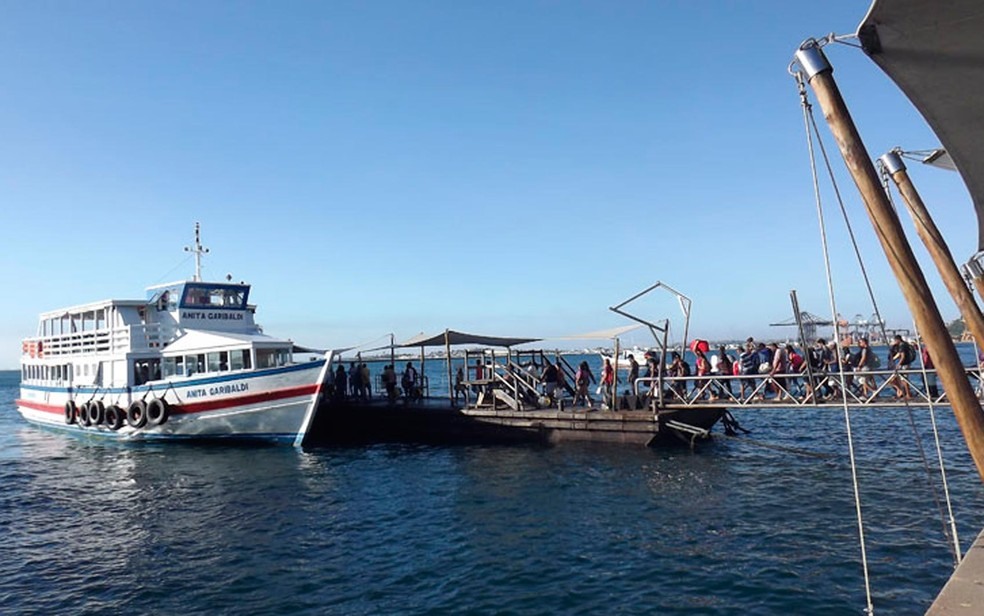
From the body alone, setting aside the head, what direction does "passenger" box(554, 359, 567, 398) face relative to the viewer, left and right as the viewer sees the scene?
facing to the left of the viewer

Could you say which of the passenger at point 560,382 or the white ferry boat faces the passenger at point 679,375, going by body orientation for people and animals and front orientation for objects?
the white ferry boat

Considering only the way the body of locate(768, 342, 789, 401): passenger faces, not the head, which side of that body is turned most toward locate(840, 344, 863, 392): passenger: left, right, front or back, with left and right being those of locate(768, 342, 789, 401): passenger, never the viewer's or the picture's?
back

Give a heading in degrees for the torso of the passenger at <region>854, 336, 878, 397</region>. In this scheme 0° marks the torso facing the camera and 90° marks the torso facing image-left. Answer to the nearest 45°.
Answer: approximately 90°

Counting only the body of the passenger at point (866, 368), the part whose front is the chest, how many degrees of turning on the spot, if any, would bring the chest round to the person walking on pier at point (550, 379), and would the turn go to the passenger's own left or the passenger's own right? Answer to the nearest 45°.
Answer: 0° — they already face them

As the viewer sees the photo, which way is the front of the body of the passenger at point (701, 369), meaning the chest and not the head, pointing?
to the viewer's left

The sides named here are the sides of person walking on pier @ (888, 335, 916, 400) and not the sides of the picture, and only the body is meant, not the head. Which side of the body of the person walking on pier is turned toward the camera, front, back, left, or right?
left

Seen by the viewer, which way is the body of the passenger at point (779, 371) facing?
to the viewer's left

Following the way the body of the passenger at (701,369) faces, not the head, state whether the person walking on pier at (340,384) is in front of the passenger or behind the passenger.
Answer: in front

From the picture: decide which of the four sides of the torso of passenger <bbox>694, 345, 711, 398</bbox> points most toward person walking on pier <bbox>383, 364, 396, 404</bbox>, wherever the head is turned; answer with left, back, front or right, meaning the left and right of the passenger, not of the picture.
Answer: front

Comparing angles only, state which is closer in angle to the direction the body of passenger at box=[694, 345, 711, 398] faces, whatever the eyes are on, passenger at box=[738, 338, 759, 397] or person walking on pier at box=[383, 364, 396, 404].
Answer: the person walking on pier

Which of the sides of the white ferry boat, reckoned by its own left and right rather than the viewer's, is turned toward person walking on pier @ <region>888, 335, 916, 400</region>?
front

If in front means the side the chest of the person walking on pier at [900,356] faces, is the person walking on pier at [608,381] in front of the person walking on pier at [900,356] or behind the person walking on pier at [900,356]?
in front

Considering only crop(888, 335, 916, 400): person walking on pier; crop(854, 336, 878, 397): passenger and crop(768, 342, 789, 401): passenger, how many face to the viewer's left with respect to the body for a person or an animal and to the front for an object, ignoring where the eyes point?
3

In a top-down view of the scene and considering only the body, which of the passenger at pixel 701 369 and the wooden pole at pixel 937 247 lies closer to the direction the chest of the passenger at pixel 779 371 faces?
the passenger
